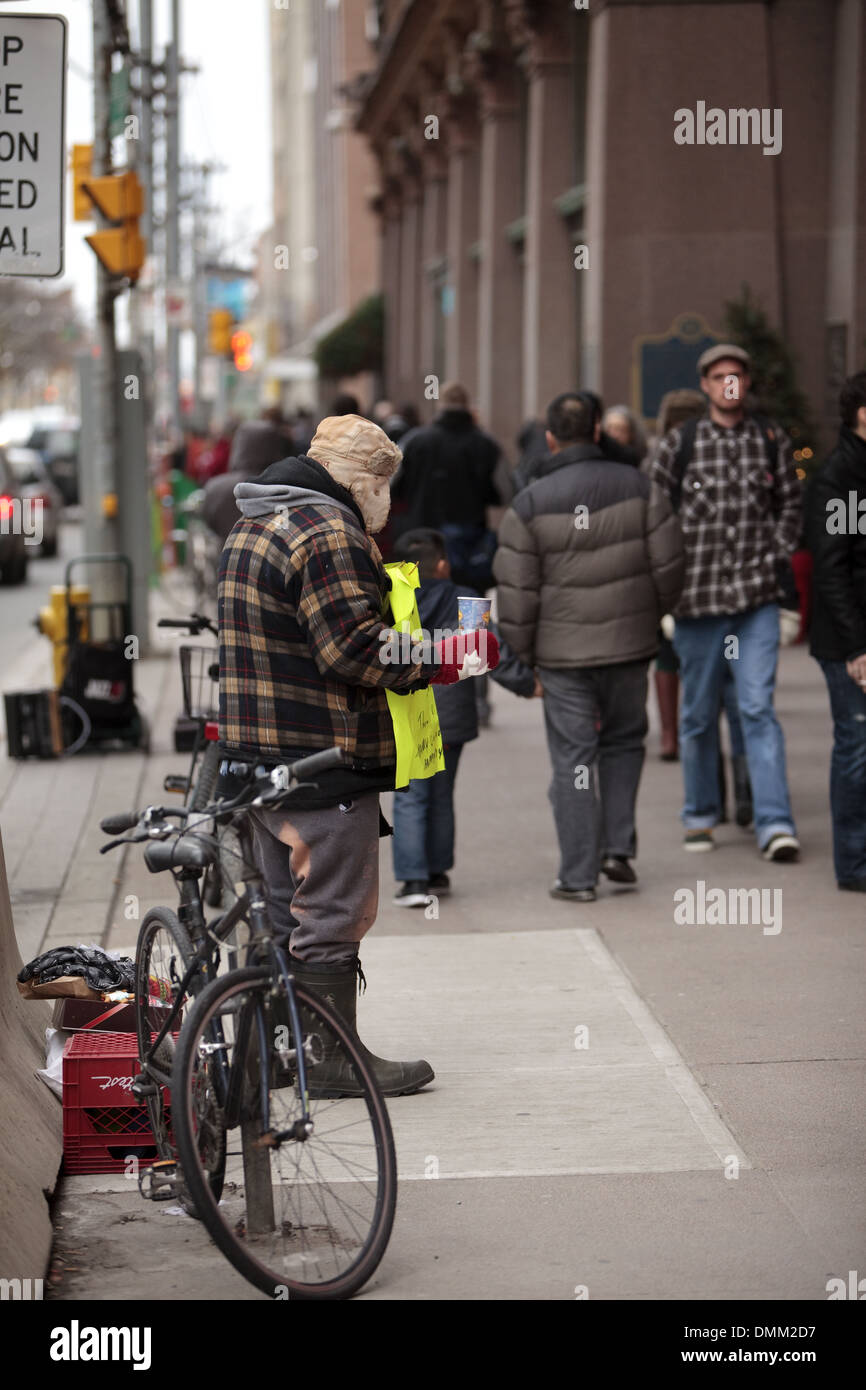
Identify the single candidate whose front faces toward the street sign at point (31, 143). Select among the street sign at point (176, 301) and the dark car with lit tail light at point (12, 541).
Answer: the street sign at point (176, 301)

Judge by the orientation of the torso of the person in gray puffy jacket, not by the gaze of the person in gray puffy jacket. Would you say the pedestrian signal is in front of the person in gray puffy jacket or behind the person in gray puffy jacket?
in front

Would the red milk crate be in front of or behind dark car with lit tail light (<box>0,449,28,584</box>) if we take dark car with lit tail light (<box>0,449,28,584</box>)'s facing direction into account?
behind

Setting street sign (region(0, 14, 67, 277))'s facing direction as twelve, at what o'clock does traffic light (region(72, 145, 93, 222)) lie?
The traffic light is roughly at 6 o'clock from the street sign.

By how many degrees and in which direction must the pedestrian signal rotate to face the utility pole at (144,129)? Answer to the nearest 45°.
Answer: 0° — it already faces it

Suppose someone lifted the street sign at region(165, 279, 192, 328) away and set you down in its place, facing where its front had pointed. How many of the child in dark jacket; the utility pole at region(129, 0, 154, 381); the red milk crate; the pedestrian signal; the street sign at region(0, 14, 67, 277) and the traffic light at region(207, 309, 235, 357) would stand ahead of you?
4

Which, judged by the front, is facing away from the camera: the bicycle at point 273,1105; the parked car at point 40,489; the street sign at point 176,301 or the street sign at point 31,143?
the parked car

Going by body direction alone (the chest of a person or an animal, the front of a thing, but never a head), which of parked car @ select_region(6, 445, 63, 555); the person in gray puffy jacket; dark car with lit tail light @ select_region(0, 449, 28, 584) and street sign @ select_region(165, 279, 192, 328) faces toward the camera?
the street sign

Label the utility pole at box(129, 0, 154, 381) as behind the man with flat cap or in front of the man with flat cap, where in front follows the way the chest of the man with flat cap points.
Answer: behind

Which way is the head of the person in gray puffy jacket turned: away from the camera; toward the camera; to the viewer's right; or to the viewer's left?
away from the camera

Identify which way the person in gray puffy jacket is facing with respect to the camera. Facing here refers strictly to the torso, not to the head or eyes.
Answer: away from the camera

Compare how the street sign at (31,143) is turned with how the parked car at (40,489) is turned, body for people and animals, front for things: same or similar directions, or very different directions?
very different directions

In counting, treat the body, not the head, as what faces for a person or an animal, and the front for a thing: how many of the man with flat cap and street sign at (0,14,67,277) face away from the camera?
0

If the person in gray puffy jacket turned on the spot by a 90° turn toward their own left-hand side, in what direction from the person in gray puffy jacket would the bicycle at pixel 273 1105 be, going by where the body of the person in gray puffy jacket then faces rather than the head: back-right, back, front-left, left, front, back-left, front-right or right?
left

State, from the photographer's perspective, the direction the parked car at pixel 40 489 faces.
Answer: facing away from the viewer
